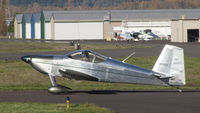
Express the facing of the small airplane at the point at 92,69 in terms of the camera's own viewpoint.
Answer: facing to the left of the viewer
